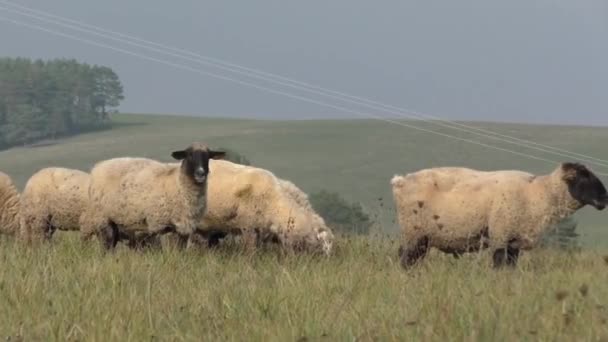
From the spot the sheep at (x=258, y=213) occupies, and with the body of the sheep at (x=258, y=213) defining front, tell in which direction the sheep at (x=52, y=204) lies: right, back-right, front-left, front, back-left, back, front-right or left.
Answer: back

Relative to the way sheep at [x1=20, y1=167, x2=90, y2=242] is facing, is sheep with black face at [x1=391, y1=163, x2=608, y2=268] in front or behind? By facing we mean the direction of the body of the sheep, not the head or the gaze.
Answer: in front

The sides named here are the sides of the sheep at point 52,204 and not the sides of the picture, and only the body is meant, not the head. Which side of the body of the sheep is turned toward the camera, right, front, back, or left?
right

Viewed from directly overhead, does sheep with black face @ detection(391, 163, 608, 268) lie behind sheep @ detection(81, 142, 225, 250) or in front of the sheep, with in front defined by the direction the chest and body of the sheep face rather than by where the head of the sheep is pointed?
in front

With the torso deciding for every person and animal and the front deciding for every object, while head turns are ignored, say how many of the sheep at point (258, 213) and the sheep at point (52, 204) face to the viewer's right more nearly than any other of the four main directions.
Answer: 2

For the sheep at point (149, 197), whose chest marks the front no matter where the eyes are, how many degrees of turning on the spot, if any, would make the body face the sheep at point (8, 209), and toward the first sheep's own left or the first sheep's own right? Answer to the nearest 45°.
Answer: approximately 135° to the first sheep's own left

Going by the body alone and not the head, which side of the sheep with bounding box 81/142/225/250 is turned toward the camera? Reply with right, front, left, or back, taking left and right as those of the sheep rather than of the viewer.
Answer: right

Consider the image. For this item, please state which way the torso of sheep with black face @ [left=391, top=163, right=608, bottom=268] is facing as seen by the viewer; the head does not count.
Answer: to the viewer's right

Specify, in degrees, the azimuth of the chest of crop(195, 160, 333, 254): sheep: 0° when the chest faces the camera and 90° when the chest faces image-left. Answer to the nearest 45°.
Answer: approximately 270°

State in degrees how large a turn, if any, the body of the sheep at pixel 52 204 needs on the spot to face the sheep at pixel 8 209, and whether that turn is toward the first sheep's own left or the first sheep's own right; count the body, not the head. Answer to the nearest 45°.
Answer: approximately 135° to the first sheep's own left
